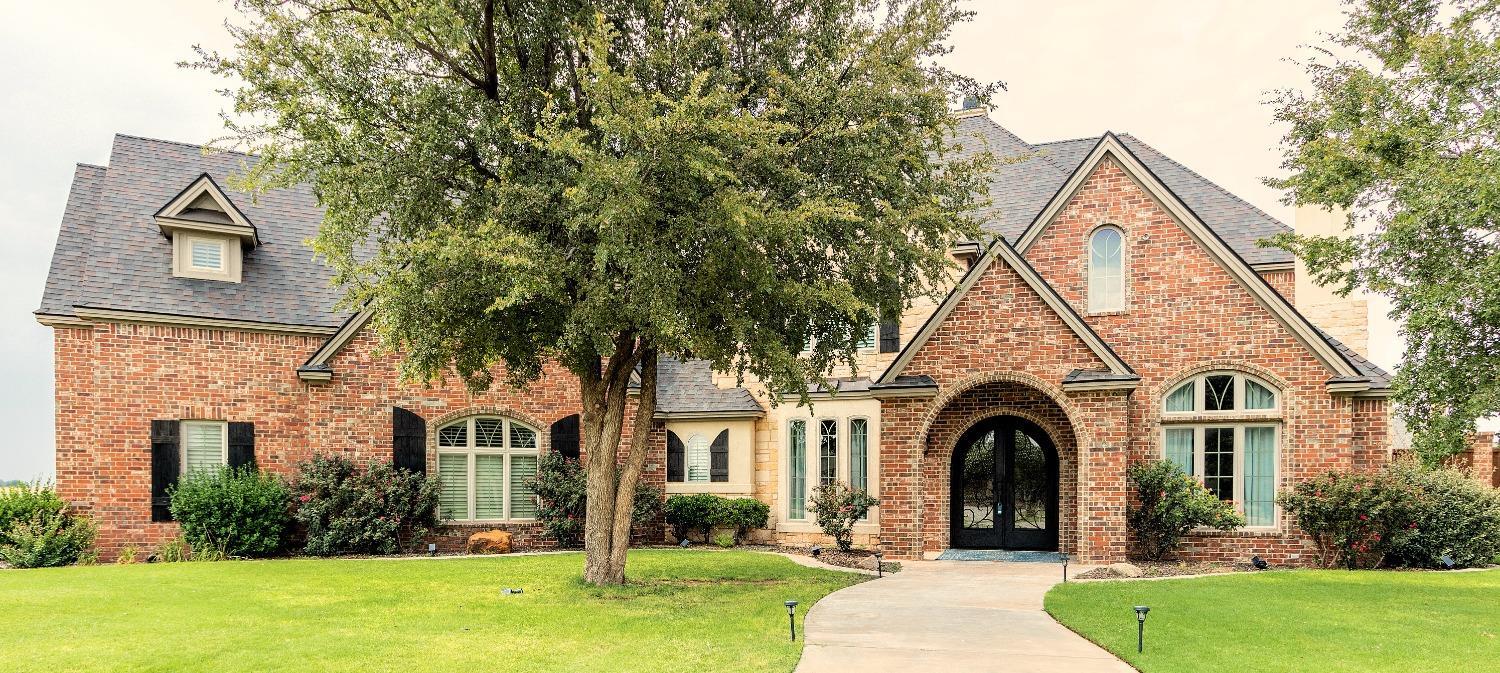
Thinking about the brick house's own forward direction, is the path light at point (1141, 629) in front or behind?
in front

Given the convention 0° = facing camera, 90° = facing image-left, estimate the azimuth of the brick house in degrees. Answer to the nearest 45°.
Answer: approximately 0°

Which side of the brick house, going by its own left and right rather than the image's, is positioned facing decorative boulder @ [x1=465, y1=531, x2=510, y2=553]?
front

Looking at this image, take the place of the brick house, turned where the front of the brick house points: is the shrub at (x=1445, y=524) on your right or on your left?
on your left
